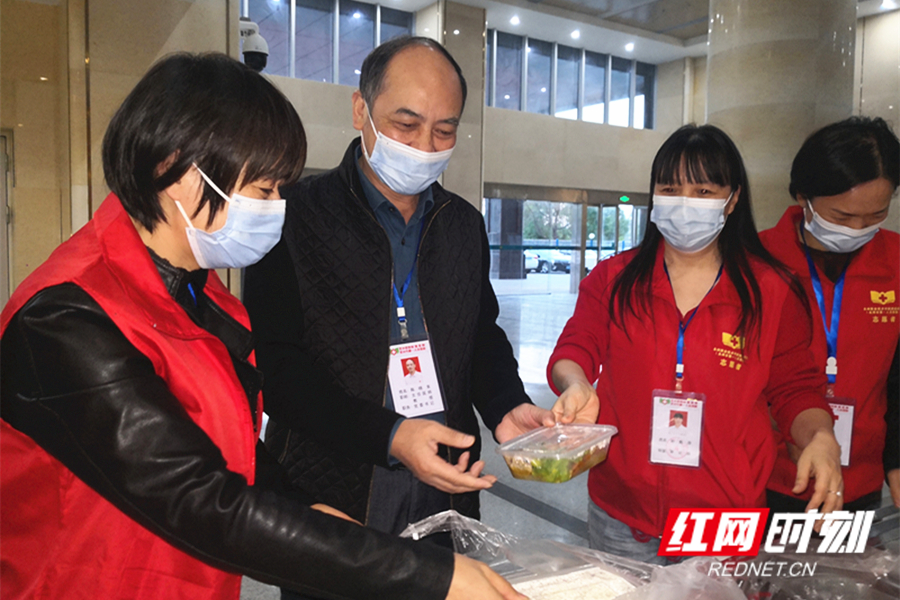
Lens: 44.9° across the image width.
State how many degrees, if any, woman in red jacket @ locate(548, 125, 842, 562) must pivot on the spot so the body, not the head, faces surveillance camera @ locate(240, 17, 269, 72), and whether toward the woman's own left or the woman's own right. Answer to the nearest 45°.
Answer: approximately 135° to the woman's own right

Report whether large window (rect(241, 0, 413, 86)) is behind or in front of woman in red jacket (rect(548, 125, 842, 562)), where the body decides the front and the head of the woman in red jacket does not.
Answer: behind

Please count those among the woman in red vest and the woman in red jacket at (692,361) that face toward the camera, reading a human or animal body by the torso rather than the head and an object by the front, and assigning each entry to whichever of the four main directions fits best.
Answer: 1

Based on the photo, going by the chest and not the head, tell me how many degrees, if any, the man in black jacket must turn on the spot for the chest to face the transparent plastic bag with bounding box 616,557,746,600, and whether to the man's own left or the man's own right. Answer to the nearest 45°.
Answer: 0° — they already face it

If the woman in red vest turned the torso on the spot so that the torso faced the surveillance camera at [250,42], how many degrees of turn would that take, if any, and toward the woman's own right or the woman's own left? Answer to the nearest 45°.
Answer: approximately 90° to the woman's own left

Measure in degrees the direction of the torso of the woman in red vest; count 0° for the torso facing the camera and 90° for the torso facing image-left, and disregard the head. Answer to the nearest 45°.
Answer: approximately 270°
